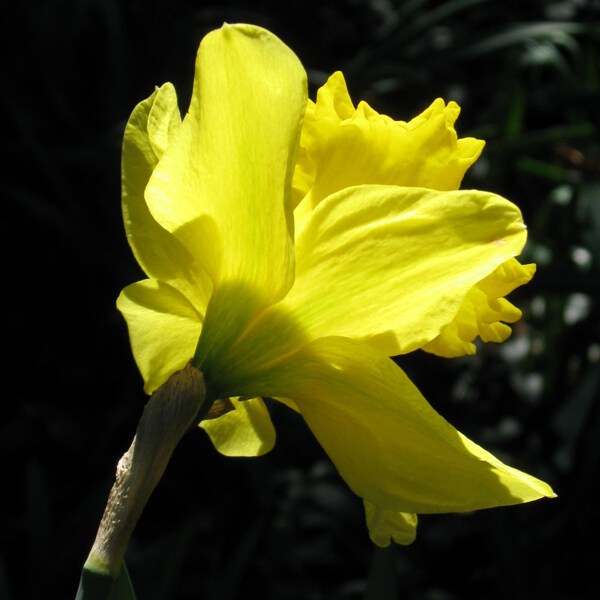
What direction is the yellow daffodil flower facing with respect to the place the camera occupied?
facing away from the viewer and to the right of the viewer
